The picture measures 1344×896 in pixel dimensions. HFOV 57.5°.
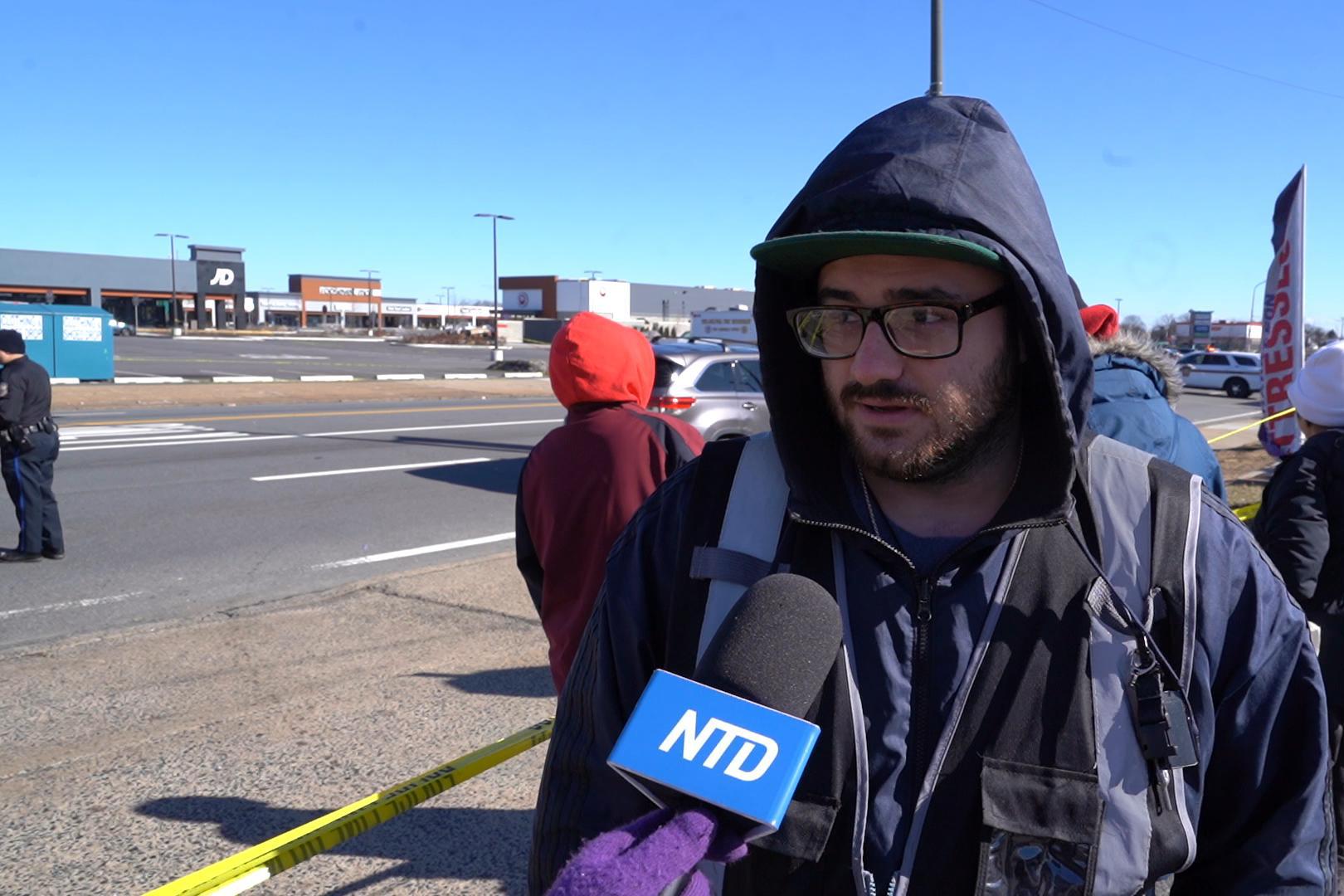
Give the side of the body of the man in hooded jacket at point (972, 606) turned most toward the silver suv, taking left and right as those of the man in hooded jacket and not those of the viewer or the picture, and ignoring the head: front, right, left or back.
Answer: back

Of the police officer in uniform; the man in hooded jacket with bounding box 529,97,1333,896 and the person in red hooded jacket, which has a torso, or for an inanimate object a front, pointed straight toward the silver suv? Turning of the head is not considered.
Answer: the person in red hooded jacket

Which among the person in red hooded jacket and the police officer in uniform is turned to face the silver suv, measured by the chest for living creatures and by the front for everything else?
the person in red hooded jacket

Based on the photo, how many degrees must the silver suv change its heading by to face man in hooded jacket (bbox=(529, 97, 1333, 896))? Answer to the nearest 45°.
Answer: approximately 135° to its right

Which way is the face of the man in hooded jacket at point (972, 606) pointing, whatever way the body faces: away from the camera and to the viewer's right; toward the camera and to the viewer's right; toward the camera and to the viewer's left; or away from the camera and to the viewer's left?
toward the camera and to the viewer's left

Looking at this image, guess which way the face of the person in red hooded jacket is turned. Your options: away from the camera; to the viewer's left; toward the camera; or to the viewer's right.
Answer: away from the camera

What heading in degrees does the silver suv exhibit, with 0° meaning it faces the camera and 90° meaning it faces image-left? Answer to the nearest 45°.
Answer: approximately 225°

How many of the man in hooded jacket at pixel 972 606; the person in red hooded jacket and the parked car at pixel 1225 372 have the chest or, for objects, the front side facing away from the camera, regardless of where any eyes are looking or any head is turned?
1

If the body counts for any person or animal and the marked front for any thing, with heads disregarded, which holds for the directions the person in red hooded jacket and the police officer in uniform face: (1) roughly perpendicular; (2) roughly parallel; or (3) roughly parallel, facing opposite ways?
roughly perpendicular

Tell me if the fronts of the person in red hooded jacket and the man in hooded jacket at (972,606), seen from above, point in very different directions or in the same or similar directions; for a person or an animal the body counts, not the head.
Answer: very different directions

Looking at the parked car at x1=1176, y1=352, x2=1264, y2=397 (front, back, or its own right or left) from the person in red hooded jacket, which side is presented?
left
